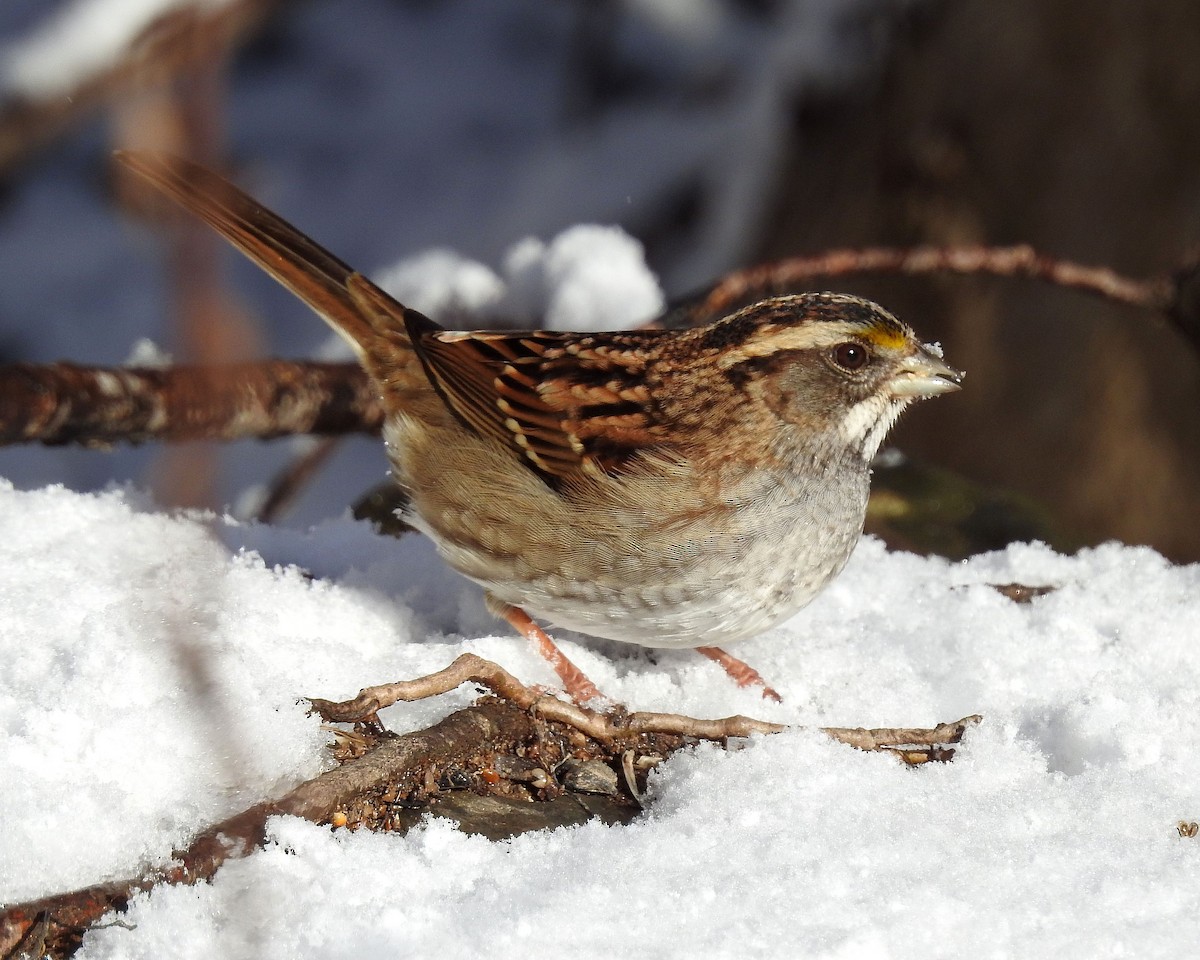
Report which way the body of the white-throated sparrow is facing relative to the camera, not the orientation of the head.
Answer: to the viewer's right

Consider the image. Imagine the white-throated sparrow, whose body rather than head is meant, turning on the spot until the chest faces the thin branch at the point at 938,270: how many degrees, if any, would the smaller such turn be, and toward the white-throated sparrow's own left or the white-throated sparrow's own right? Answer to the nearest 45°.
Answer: approximately 45° to the white-throated sparrow's own left
